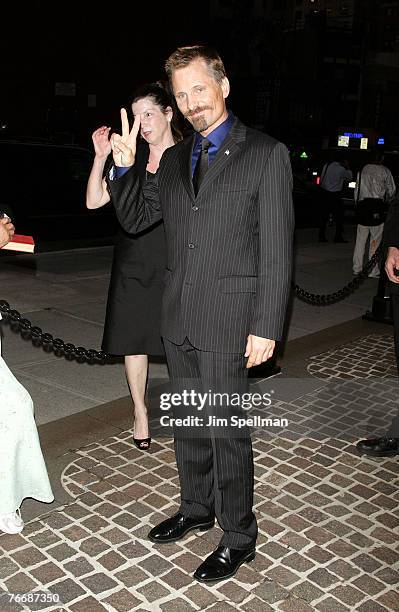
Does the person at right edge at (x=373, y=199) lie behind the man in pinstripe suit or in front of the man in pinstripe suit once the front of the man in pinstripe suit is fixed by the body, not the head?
behind

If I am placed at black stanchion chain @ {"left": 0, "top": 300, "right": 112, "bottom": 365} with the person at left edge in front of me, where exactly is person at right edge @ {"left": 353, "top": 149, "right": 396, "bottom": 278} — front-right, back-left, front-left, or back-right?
back-left

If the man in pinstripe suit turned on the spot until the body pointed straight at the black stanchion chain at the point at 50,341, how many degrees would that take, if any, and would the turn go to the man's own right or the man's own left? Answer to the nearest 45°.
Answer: approximately 90° to the man's own right

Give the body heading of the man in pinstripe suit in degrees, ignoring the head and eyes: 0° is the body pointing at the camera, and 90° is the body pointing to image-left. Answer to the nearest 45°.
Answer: approximately 45°

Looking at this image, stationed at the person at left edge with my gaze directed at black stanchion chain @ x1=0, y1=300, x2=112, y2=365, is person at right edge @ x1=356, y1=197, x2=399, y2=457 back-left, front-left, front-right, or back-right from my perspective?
front-right

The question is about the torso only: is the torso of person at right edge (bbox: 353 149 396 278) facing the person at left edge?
no

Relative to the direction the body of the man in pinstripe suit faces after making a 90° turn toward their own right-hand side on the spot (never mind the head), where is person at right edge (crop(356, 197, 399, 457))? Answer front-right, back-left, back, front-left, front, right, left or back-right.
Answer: right

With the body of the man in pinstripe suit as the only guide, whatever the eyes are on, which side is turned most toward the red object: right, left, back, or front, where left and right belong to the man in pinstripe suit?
right

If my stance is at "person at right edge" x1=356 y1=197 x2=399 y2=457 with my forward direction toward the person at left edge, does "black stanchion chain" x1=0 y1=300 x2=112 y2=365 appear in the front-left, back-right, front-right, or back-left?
front-right
